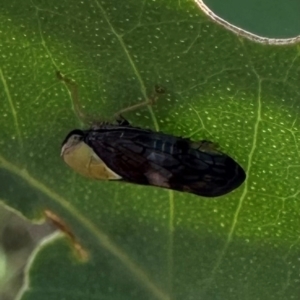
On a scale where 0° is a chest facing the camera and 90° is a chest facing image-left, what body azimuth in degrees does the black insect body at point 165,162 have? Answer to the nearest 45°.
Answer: approximately 90°
